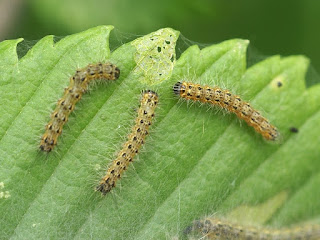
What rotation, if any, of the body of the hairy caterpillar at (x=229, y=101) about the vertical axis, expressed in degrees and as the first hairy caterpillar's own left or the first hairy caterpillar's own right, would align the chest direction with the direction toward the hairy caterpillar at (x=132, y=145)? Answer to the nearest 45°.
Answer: approximately 45° to the first hairy caterpillar's own left

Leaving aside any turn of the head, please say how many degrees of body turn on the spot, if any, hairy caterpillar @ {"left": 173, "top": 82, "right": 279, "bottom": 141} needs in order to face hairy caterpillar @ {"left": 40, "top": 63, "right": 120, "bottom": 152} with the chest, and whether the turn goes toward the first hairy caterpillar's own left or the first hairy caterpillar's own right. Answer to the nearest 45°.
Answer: approximately 45° to the first hairy caterpillar's own left

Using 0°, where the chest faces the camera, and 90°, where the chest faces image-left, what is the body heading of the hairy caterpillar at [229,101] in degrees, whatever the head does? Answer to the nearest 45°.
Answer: approximately 90°

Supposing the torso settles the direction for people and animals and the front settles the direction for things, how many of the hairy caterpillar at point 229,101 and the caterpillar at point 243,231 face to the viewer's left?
2

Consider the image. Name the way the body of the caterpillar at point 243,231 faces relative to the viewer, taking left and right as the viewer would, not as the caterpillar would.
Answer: facing to the left of the viewer
